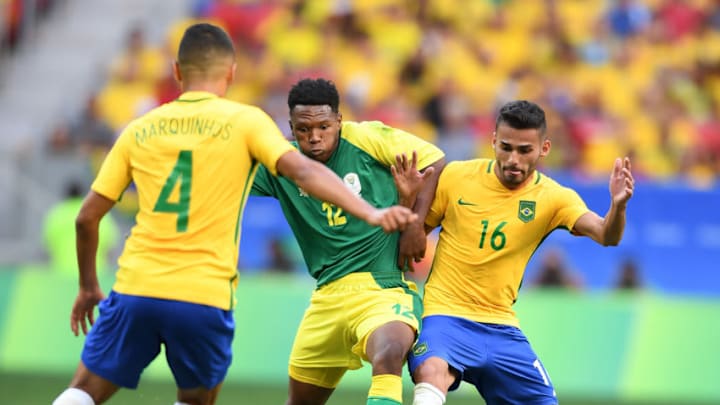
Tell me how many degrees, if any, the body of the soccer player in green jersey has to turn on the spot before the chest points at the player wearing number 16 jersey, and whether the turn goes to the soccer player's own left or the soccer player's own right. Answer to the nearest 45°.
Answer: approximately 90° to the soccer player's own left

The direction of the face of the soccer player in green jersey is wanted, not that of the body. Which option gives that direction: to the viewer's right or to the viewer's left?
to the viewer's left

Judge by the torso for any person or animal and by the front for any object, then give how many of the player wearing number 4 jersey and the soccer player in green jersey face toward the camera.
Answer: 1

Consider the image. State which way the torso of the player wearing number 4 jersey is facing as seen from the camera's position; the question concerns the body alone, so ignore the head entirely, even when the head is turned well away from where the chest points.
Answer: away from the camera

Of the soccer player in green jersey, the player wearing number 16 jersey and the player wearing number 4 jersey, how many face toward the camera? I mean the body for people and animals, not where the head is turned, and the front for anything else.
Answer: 2

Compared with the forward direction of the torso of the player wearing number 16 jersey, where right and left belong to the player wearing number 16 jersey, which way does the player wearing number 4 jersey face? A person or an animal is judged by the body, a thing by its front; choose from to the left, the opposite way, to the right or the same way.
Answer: the opposite way

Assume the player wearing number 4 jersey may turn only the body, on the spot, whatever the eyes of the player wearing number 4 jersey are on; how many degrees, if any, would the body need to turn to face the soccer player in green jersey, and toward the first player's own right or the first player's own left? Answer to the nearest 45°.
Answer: approximately 45° to the first player's own right

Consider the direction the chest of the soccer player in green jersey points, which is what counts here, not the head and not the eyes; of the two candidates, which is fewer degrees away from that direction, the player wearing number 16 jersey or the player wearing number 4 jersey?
the player wearing number 4 jersey

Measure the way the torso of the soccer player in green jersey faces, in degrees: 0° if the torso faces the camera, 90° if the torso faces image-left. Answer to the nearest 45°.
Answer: approximately 0°

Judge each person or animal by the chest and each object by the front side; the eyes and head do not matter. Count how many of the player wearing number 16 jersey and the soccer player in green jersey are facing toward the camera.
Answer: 2

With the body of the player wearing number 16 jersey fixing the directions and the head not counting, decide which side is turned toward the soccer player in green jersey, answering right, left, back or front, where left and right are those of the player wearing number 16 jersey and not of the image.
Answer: right
